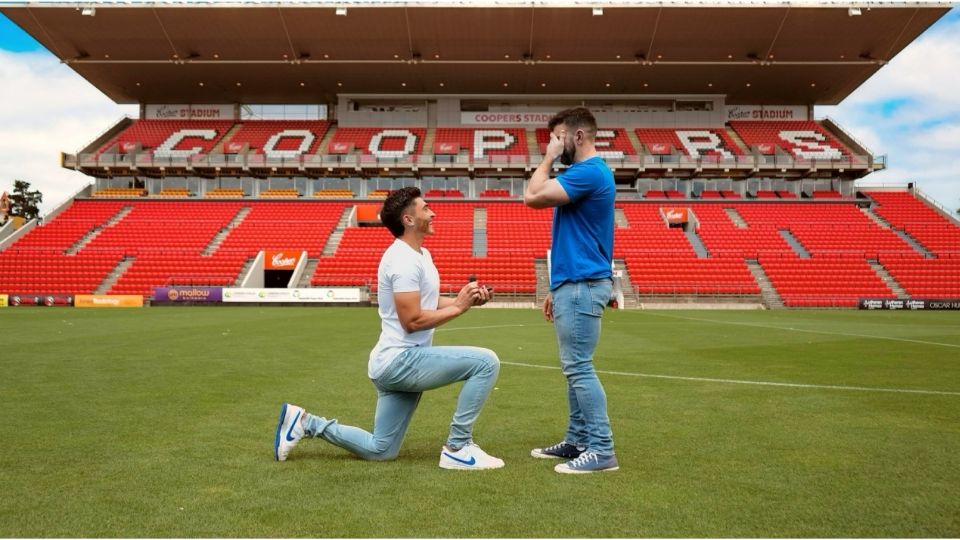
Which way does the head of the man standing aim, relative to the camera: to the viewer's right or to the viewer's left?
to the viewer's left

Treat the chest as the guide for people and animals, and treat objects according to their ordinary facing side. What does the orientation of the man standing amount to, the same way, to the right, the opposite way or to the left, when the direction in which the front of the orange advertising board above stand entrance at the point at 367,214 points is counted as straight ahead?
to the right

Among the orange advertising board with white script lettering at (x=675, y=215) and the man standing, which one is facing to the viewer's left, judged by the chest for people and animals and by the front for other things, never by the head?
the man standing

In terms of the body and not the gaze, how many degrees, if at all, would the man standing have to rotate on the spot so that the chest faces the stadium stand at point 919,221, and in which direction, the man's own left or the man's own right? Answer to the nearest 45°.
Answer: approximately 135° to the man's own right

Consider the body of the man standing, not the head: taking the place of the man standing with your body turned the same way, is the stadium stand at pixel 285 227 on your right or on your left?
on your right

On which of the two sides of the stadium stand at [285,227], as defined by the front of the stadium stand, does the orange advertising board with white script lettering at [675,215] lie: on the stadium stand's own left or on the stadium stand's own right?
on the stadium stand's own left

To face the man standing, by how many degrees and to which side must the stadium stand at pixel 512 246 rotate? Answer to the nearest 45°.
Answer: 0° — it already faces them

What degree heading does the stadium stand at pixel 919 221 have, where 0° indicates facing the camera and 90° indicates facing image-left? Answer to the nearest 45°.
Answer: approximately 0°

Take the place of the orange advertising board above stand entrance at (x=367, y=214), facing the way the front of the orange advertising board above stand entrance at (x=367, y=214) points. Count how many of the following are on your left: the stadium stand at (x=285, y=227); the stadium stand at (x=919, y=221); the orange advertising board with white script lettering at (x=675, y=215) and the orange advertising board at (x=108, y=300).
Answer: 2
